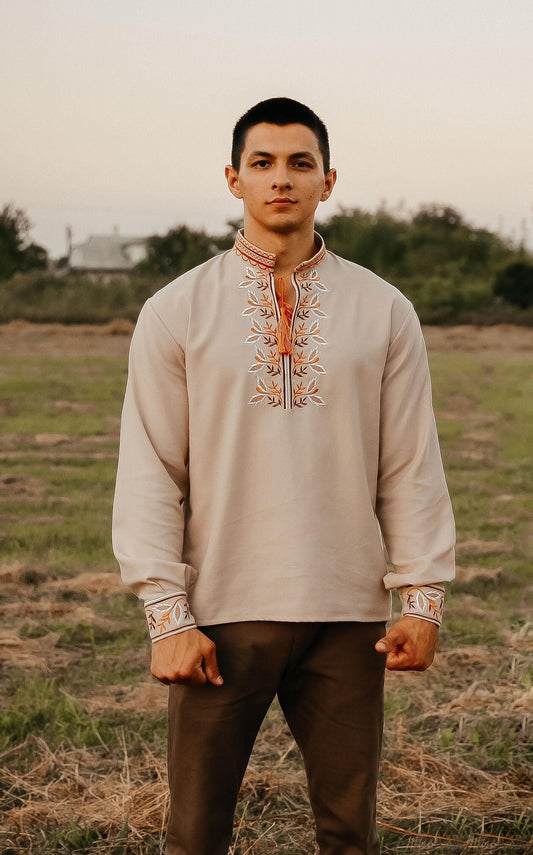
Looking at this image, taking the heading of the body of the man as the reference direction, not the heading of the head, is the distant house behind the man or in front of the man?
behind

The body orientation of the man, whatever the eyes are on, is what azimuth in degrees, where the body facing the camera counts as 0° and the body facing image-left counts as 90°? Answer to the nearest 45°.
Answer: approximately 0°

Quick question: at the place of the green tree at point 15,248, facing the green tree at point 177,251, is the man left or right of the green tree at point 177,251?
right

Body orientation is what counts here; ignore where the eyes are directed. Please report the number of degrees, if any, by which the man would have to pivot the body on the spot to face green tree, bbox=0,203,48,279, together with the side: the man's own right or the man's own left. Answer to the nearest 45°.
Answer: approximately 180°

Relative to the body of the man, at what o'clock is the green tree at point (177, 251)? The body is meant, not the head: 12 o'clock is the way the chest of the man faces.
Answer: The green tree is roughly at 6 o'clock from the man.

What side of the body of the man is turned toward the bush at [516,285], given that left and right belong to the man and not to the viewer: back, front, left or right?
back

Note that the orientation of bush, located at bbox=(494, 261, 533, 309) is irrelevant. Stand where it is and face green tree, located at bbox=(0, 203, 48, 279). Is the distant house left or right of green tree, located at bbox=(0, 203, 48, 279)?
right
